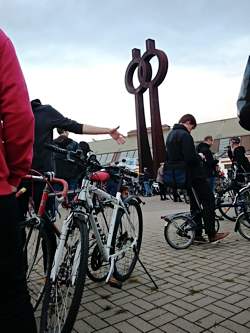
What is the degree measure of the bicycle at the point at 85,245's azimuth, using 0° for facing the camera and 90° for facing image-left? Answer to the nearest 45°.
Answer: approximately 45°

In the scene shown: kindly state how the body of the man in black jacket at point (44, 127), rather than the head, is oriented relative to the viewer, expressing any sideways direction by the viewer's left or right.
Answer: facing away from the viewer

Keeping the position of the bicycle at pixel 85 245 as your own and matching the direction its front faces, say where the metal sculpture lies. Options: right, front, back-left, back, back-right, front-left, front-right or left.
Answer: back-right

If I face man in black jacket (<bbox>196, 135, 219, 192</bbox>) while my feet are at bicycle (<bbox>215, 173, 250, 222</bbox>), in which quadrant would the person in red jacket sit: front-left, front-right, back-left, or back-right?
back-left

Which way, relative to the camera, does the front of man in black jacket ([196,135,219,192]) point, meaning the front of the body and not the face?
to the viewer's right

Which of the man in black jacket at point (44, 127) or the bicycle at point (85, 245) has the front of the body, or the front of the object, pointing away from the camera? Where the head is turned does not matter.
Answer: the man in black jacket

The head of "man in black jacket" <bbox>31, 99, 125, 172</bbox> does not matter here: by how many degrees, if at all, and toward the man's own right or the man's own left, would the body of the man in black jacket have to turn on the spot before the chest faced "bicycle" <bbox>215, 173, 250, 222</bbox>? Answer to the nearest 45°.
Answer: approximately 45° to the man's own right
